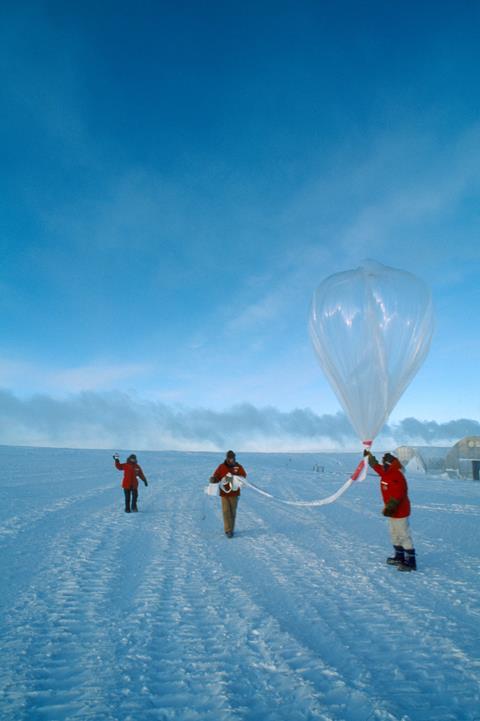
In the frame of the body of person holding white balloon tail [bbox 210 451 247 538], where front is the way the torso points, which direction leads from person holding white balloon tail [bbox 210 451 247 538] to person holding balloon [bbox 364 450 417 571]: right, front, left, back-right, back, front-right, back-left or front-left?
front-left

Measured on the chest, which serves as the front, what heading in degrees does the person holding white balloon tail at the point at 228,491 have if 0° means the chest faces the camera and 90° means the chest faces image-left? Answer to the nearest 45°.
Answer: approximately 0°

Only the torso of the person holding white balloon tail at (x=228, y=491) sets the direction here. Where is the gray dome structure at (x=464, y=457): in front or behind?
behind
